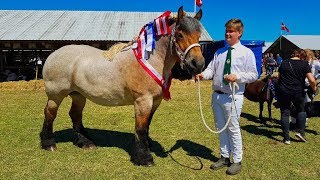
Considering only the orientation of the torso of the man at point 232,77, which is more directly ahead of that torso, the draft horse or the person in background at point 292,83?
the draft horse

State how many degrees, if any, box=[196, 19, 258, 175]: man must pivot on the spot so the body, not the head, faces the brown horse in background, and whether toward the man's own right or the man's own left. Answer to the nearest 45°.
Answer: approximately 135° to the man's own right

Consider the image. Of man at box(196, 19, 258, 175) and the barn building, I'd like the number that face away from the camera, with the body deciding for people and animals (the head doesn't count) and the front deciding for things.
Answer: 0

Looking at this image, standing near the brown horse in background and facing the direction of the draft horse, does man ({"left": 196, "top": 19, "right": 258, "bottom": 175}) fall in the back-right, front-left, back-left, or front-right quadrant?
front-left

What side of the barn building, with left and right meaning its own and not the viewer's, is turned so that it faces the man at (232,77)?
front

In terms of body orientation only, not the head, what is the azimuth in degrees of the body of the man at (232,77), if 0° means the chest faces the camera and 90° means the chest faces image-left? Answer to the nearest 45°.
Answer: approximately 45°

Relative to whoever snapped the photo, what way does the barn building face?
facing the viewer

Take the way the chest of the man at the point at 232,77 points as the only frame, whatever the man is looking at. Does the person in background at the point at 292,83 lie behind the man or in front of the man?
behind
